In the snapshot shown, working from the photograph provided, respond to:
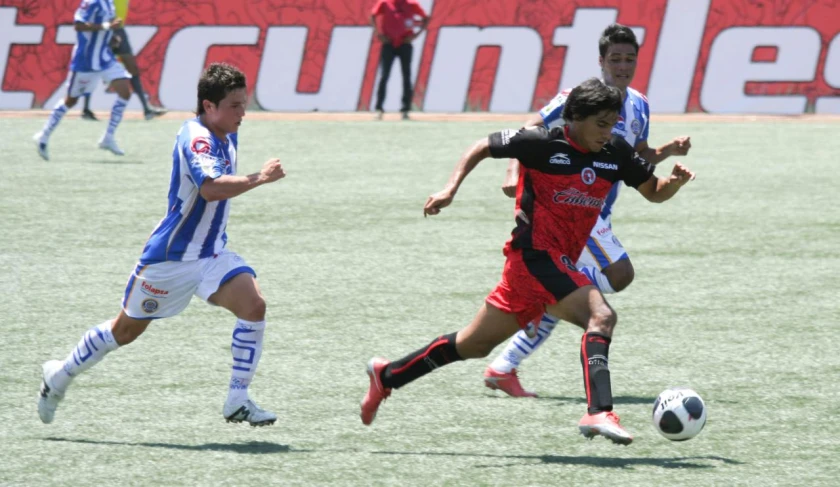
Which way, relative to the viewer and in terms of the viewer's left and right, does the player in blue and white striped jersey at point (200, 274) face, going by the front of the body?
facing to the right of the viewer

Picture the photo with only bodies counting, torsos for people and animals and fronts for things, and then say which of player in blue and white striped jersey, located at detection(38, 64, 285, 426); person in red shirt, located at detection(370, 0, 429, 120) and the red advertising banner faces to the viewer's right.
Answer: the player in blue and white striped jersey

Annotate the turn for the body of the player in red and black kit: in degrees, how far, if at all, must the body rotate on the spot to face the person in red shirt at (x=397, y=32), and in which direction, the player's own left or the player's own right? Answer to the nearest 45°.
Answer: approximately 135° to the player's own left

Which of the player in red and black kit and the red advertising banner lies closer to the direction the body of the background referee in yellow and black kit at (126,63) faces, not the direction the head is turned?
the red advertising banner

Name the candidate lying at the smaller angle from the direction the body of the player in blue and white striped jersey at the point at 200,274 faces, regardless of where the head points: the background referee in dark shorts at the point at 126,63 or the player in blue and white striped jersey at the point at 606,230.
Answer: the player in blue and white striped jersey

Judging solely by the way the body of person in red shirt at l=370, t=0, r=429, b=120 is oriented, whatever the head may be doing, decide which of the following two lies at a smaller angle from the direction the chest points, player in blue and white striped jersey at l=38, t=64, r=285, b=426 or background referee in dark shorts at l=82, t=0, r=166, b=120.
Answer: the player in blue and white striped jersey
